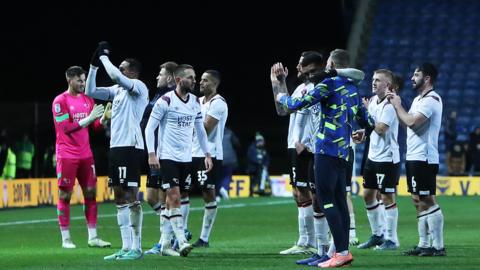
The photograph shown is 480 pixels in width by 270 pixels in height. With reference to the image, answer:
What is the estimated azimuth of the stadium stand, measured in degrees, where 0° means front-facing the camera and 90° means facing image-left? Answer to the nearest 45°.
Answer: approximately 0°

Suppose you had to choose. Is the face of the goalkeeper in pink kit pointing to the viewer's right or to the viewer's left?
to the viewer's right

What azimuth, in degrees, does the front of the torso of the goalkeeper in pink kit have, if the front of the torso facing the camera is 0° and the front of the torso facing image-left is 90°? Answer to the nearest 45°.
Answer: approximately 315°

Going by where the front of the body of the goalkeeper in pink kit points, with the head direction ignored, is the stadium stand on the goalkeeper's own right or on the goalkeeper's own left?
on the goalkeeper's own left
